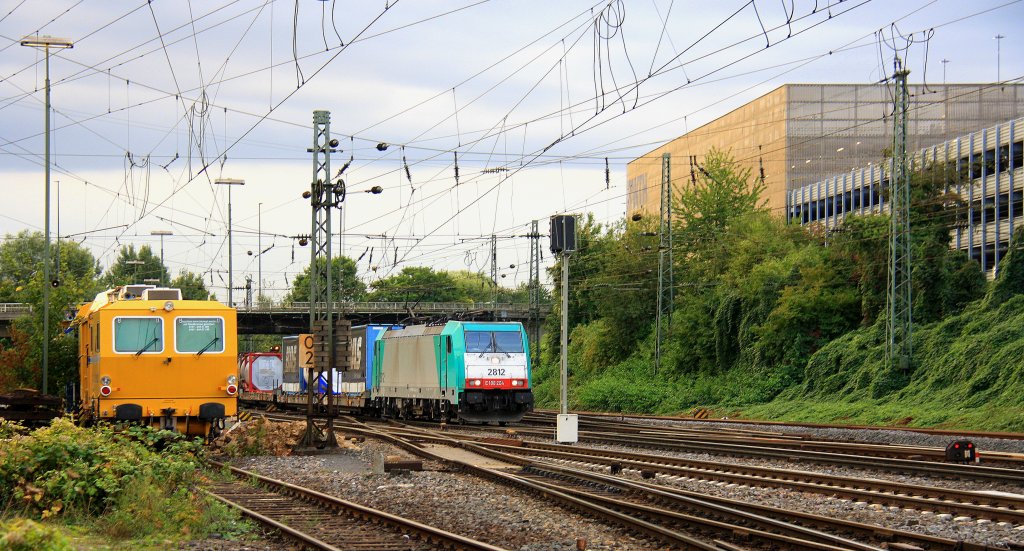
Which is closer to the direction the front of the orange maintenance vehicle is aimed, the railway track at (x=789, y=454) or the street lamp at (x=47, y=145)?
the railway track

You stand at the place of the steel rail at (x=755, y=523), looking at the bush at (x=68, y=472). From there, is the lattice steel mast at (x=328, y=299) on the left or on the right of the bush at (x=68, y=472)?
right

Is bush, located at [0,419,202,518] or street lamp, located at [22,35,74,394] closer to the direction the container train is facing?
the bush

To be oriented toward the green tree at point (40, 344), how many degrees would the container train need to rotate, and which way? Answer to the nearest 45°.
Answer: approximately 135° to its right

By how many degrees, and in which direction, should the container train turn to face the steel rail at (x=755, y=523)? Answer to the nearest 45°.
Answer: approximately 45° to its right

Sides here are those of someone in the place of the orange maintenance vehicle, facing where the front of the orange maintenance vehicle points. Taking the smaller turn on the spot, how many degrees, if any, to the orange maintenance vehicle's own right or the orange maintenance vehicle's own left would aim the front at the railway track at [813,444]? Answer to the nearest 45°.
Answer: approximately 90° to the orange maintenance vehicle's own left

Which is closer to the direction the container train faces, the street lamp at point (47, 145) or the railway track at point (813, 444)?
the railway track

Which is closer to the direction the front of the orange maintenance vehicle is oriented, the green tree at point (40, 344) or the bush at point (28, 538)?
the bush

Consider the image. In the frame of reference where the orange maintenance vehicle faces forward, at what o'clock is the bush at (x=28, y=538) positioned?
The bush is roughly at 12 o'clock from the orange maintenance vehicle.

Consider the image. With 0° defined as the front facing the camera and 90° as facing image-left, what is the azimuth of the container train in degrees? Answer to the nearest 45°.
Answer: approximately 315°

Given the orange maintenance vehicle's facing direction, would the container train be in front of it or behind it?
behind
